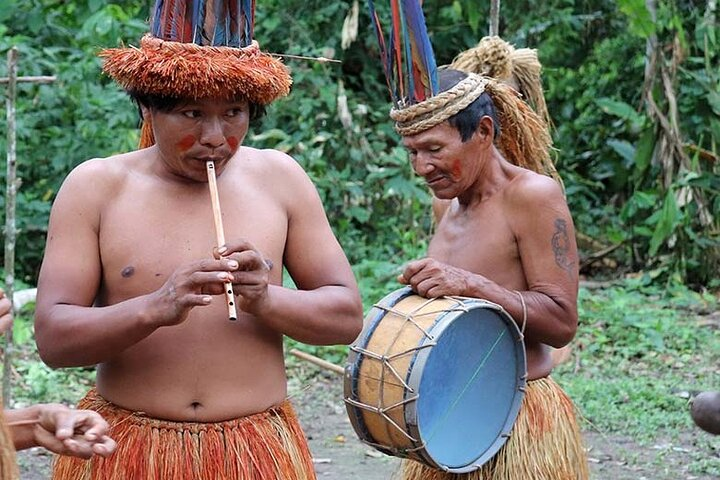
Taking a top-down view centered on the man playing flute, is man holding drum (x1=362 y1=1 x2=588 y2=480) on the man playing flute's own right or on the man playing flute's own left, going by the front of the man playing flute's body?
on the man playing flute's own left

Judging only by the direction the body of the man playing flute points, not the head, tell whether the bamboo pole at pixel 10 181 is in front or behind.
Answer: behind

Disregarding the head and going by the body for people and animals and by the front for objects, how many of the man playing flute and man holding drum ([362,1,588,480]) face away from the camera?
0

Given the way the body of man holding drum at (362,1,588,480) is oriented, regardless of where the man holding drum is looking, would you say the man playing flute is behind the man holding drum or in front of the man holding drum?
in front

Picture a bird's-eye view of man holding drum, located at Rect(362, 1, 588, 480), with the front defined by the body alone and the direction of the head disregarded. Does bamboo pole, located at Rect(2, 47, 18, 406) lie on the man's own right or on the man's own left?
on the man's own right

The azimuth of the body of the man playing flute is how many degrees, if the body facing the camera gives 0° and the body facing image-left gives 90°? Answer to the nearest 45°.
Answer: approximately 0°

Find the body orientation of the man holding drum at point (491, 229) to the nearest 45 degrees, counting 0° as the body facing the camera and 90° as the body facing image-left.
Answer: approximately 45°

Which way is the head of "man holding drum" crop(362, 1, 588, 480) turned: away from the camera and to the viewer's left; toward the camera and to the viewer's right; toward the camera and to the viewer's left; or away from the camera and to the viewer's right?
toward the camera and to the viewer's left
